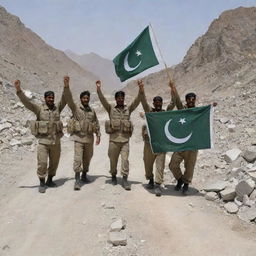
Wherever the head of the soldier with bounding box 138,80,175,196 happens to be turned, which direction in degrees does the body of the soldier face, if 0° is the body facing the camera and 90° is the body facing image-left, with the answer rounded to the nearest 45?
approximately 0°

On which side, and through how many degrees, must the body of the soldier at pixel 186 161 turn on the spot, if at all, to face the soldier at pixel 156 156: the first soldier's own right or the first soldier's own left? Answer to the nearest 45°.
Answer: approximately 90° to the first soldier's own right

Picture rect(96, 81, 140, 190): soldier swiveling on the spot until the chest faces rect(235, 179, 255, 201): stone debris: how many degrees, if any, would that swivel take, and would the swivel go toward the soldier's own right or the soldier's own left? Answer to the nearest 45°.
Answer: approximately 90° to the soldier's own left

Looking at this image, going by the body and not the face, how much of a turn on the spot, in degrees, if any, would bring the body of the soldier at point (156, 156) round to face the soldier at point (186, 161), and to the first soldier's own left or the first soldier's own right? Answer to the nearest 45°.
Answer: approximately 90° to the first soldier's own left

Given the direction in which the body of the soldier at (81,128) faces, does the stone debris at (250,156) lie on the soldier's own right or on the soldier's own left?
on the soldier's own left

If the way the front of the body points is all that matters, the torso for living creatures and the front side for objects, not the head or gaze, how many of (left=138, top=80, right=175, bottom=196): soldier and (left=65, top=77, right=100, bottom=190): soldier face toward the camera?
2

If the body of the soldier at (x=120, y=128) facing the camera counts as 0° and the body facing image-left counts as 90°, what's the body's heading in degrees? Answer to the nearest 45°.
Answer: approximately 0°

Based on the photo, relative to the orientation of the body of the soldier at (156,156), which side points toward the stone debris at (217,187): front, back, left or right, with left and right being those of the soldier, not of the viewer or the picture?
left
